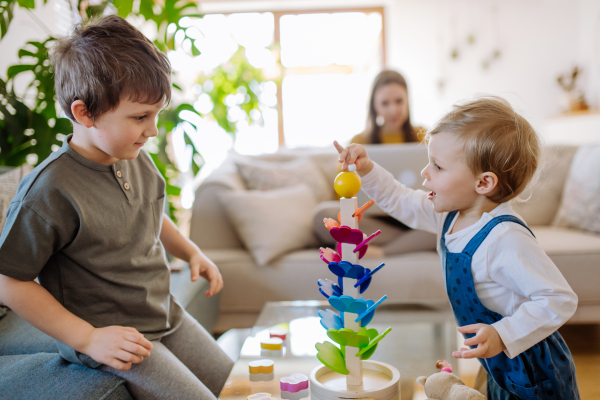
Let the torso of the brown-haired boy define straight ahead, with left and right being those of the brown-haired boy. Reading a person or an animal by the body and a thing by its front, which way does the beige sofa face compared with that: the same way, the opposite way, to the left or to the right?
to the right

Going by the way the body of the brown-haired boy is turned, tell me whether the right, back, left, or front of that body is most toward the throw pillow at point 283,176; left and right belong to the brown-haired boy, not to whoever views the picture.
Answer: left

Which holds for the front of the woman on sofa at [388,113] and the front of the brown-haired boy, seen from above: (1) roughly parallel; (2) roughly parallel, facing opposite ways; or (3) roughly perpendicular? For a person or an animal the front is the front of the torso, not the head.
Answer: roughly perpendicular

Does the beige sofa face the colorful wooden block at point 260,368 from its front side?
yes

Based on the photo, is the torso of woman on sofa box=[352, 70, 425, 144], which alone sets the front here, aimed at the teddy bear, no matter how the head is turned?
yes

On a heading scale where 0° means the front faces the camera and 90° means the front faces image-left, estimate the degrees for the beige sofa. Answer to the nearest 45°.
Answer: approximately 0°

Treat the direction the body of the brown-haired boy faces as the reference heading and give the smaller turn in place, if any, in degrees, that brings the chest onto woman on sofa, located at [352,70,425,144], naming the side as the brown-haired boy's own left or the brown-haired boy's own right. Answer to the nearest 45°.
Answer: approximately 90° to the brown-haired boy's own left

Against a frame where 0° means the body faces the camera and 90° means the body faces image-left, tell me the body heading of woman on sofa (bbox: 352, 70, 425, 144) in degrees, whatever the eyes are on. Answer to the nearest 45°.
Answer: approximately 0°

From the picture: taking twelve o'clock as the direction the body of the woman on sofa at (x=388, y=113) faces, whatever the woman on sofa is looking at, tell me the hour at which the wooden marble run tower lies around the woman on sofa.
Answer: The wooden marble run tower is roughly at 12 o'clock from the woman on sofa.
